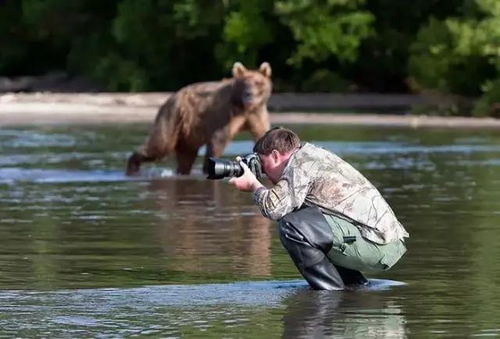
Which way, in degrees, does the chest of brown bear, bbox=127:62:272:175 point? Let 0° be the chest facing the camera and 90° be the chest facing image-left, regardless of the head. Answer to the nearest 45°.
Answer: approximately 315°

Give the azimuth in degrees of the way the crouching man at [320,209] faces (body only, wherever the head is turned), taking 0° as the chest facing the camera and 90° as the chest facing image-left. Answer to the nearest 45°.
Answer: approximately 90°

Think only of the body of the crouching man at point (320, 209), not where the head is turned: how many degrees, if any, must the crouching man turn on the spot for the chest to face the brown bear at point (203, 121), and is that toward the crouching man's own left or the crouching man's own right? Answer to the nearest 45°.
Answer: approximately 90° to the crouching man's own right

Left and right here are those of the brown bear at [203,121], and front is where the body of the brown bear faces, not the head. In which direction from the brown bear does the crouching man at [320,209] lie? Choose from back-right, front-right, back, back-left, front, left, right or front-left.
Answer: front-right

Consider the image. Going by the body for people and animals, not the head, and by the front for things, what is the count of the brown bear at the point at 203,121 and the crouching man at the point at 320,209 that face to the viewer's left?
1
